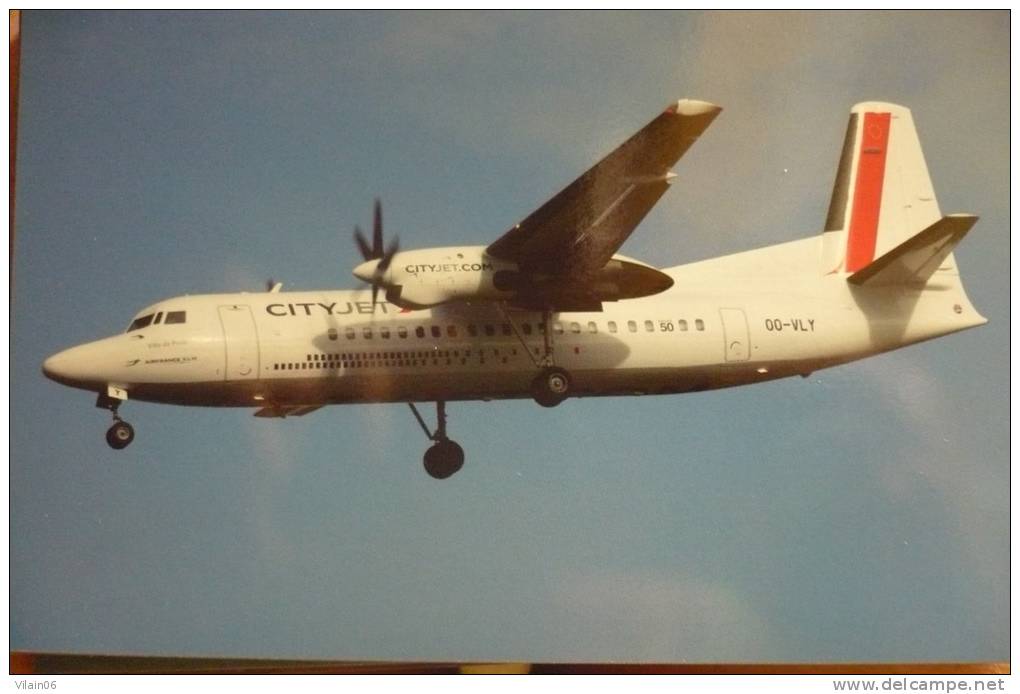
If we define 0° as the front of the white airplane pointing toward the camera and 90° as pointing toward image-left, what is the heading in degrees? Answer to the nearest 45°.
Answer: approximately 90°
